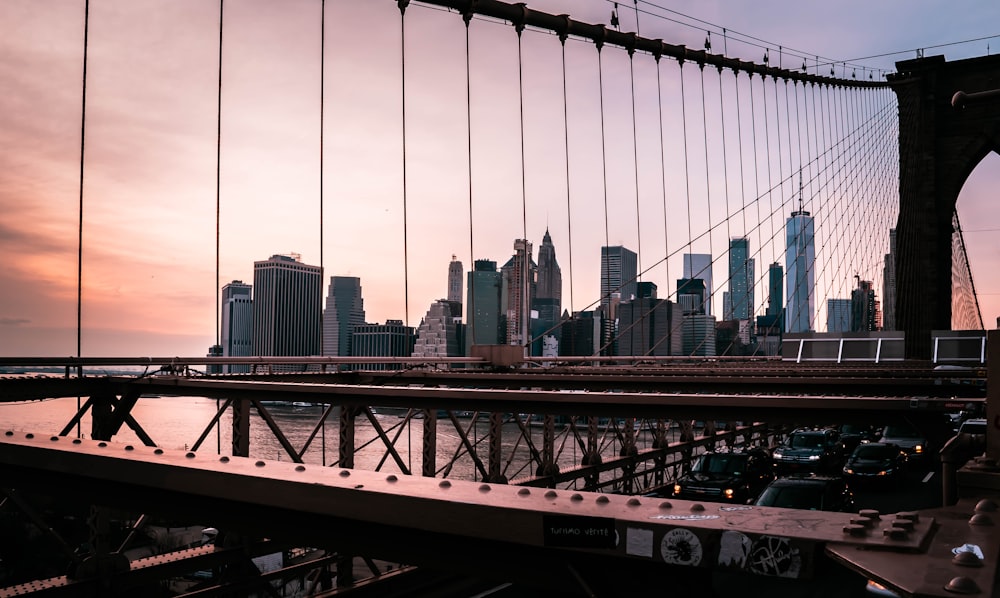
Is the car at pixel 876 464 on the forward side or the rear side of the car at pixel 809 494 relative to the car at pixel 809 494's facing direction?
on the rear side

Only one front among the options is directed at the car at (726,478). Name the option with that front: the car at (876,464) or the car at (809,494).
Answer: the car at (876,464)

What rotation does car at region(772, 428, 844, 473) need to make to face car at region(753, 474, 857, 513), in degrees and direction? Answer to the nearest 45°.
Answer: approximately 45° to its left
